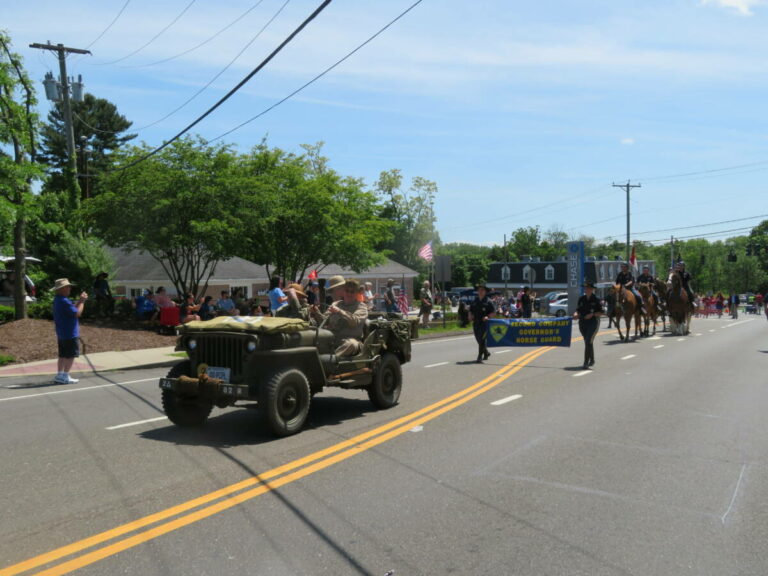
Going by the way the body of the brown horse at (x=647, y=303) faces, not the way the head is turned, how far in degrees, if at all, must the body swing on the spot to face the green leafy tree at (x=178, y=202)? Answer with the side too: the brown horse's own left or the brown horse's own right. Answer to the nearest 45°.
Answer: approximately 45° to the brown horse's own right

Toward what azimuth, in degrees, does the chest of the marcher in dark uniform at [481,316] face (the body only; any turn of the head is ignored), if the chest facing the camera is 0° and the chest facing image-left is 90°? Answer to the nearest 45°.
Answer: approximately 45°

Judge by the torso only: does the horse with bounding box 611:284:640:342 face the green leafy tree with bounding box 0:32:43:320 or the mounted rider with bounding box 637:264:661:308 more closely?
the green leafy tree

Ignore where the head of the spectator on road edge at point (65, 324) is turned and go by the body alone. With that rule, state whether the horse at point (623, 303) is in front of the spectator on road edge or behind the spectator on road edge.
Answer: in front

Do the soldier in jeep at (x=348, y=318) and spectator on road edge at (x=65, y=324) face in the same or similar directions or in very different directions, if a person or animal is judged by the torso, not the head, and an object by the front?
very different directions

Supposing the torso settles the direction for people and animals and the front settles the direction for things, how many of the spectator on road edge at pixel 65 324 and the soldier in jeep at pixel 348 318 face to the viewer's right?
1

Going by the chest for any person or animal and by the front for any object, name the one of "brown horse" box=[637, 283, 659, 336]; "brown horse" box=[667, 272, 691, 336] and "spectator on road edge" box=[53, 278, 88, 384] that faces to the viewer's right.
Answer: the spectator on road edge

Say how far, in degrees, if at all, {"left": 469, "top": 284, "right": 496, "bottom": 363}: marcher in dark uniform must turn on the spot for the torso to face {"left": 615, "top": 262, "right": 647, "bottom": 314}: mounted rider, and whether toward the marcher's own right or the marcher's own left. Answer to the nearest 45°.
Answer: approximately 180°

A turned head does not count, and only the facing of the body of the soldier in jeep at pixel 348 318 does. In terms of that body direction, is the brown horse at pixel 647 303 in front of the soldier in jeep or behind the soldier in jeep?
behind

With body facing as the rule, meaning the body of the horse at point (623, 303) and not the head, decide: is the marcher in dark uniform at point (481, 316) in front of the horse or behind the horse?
in front

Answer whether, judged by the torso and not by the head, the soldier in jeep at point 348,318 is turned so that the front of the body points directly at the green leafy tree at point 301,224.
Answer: no

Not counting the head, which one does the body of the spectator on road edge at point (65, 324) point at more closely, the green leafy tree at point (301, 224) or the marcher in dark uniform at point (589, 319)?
the marcher in dark uniform

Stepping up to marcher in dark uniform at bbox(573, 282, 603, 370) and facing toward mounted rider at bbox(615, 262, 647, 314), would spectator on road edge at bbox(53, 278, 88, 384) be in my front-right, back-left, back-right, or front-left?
back-left

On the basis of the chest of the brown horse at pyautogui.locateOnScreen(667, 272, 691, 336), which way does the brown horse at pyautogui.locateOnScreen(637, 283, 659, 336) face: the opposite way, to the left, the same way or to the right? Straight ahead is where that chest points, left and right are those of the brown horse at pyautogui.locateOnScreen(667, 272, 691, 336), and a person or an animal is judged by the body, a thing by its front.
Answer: the same way

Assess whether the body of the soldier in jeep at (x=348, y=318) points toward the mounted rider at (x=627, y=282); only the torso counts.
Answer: no

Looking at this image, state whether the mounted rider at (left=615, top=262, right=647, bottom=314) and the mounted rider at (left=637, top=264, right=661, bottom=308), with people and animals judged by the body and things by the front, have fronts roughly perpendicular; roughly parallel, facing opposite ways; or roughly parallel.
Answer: roughly parallel

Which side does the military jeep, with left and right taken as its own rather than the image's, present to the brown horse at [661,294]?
back

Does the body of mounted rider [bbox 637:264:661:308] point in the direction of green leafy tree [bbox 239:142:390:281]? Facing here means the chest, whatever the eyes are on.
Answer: no
